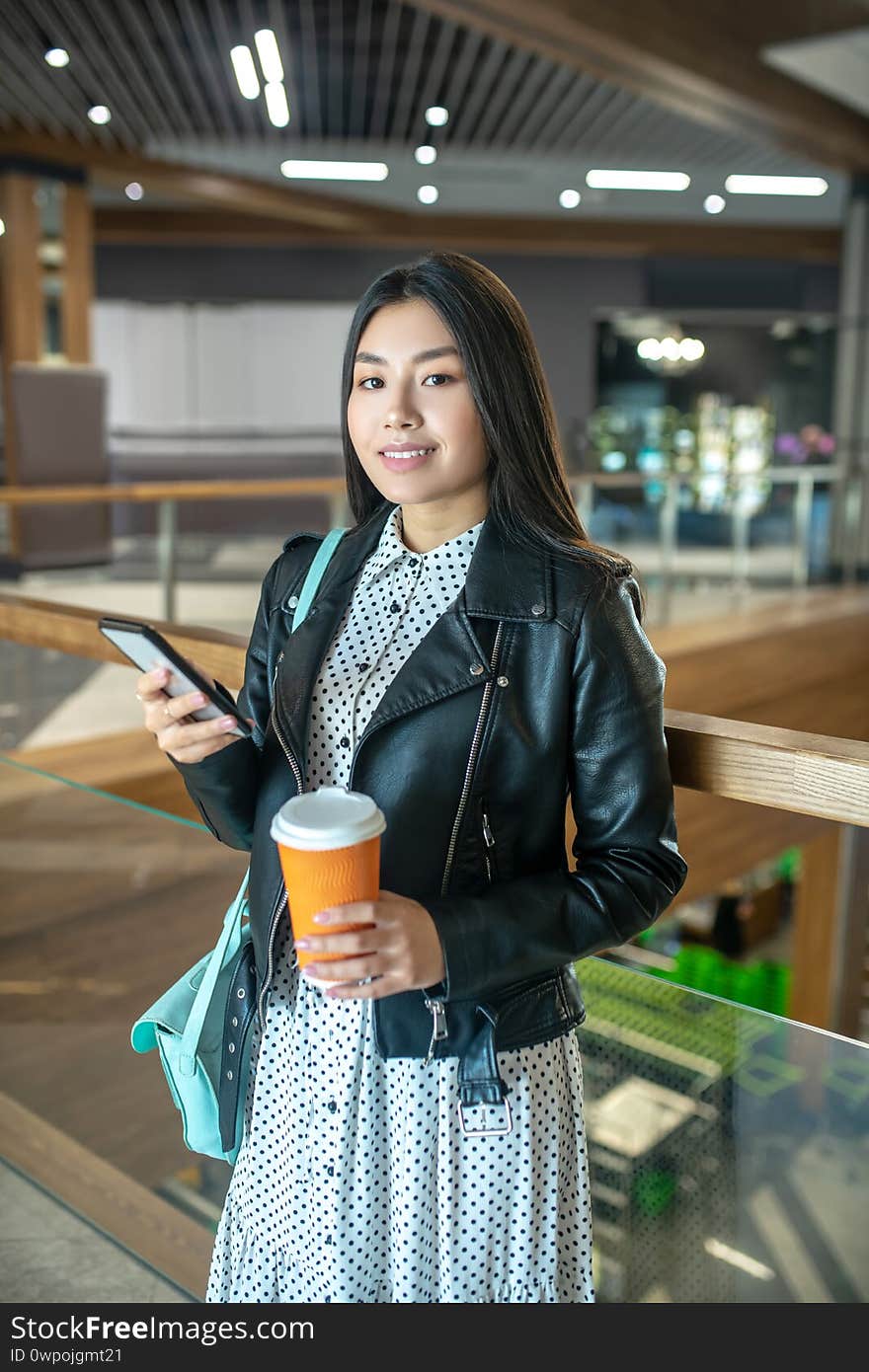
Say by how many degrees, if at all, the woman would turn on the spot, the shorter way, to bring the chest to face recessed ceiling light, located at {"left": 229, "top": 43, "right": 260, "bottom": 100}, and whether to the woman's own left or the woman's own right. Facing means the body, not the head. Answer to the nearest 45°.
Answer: approximately 135° to the woman's own right

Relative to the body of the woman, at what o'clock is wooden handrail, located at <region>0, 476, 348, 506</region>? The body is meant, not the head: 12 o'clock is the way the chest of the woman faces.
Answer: The wooden handrail is roughly at 4 o'clock from the woman.

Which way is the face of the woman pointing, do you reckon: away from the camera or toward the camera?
toward the camera

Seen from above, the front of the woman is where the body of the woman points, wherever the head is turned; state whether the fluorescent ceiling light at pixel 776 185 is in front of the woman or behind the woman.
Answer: behind

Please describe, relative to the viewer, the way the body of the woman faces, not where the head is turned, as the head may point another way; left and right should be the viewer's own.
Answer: facing the viewer and to the left of the viewer

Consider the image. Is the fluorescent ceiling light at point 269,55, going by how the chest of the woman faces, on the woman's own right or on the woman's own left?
on the woman's own right

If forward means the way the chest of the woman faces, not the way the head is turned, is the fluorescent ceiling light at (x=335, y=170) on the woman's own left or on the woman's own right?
on the woman's own right

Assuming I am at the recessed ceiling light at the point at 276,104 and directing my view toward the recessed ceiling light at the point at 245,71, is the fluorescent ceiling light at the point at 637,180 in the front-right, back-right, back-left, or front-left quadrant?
back-left

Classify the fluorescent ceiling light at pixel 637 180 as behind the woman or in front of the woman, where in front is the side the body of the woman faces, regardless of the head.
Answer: behind

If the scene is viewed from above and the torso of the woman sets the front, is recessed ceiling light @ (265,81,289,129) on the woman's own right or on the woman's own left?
on the woman's own right
